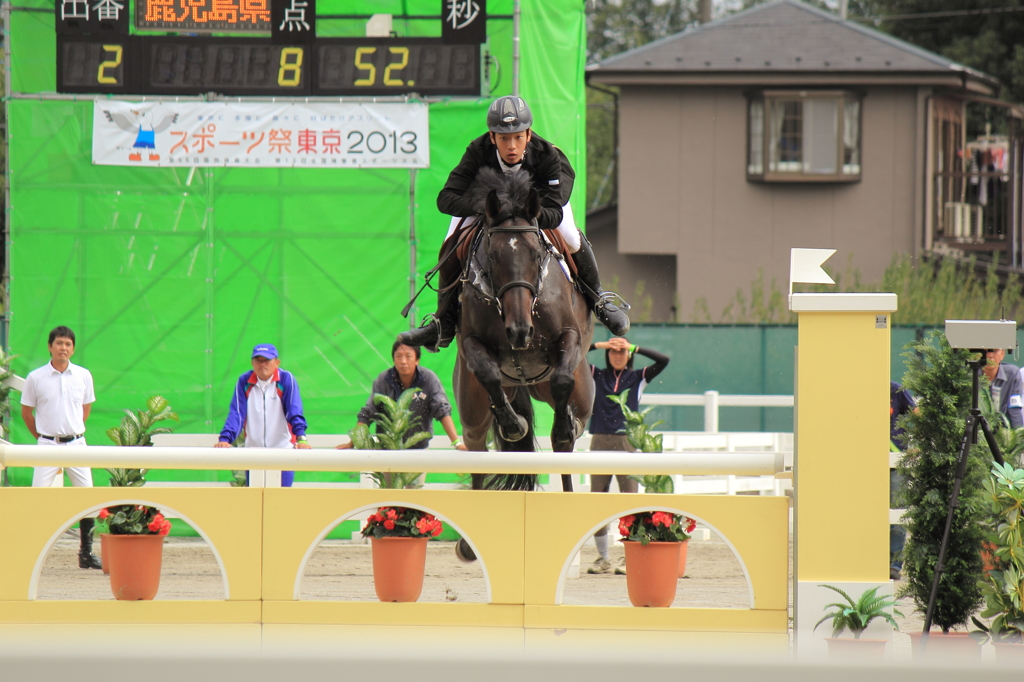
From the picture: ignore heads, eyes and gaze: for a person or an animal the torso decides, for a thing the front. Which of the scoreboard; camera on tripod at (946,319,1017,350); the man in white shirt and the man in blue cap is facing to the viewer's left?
the camera on tripod

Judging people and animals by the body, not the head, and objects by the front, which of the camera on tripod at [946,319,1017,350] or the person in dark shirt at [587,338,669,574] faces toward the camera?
the person in dark shirt

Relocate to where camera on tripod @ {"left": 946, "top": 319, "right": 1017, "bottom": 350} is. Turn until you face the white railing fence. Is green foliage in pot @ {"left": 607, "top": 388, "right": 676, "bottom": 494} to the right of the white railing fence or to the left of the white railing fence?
left

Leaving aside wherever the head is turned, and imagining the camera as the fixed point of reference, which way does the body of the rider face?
toward the camera

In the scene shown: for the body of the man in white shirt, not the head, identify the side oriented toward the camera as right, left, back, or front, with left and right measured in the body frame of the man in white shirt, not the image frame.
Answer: front

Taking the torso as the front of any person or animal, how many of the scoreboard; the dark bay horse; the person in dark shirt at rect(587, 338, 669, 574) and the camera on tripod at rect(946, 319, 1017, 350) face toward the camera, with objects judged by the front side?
3

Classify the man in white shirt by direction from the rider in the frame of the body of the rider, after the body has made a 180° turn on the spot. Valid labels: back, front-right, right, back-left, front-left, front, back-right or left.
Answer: front-left

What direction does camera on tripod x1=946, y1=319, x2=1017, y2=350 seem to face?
to the viewer's left

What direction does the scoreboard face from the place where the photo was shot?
facing the viewer

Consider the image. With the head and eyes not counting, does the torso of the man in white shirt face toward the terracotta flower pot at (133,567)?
yes

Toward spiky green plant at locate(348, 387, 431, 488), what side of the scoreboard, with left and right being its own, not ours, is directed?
front

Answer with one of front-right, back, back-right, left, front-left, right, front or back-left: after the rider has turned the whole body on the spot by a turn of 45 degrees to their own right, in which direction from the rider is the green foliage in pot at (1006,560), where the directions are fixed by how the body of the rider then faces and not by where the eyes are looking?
left

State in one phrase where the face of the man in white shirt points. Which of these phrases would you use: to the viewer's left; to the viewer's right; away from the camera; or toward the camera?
toward the camera

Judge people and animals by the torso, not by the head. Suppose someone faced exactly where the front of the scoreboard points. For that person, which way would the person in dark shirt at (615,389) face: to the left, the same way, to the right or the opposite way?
the same way

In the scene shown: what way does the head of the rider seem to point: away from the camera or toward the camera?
toward the camera

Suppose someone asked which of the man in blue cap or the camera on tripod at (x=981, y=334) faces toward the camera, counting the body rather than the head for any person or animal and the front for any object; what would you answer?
the man in blue cap
